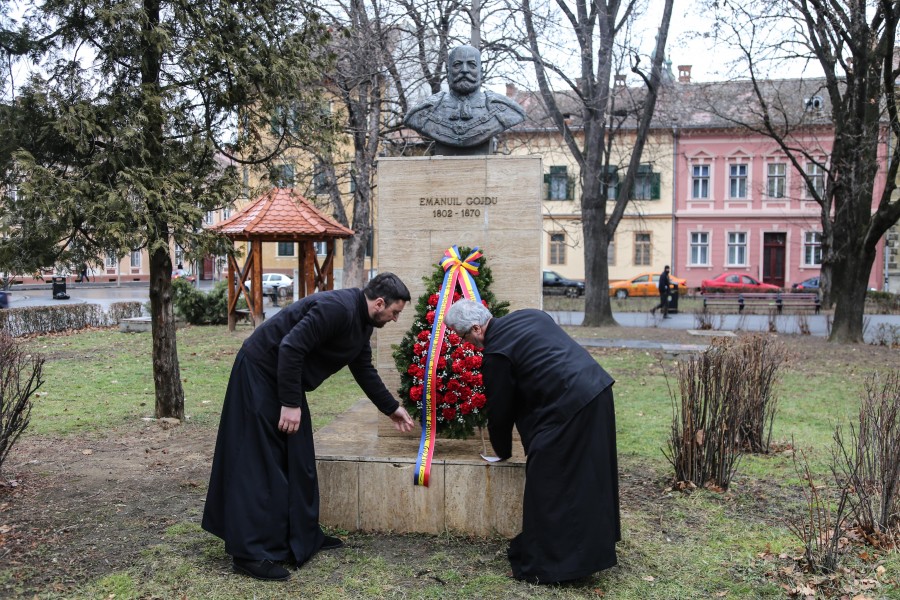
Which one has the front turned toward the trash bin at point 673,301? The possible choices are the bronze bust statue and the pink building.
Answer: the pink building

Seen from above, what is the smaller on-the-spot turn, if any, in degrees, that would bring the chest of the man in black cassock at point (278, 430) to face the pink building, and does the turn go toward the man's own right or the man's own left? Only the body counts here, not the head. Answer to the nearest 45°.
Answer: approximately 45° to the man's own left

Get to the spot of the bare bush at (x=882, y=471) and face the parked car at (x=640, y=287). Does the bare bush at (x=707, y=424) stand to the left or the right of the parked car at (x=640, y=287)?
left

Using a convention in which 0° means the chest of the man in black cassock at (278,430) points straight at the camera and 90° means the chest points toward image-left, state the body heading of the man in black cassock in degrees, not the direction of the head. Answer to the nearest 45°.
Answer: approximately 270°

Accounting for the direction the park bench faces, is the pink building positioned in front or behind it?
behind

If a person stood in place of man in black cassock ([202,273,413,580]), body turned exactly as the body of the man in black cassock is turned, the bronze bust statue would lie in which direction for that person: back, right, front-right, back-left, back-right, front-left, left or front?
front-left

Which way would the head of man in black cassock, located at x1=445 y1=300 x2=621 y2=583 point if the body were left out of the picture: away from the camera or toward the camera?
away from the camera

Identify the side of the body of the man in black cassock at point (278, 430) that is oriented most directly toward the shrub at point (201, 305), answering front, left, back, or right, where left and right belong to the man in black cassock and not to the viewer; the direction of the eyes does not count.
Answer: left

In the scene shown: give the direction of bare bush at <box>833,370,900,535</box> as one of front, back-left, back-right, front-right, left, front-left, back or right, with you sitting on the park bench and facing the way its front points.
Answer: front

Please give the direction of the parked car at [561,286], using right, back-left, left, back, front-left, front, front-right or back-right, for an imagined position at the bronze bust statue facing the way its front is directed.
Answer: back

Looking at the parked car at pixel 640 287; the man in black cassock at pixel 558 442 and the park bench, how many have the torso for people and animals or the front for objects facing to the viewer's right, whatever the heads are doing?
0

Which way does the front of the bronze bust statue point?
toward the camera

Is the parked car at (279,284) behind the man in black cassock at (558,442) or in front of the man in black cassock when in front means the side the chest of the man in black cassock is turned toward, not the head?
in front

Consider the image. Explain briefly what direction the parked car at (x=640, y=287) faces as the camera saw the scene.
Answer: facing to the left of the viewer

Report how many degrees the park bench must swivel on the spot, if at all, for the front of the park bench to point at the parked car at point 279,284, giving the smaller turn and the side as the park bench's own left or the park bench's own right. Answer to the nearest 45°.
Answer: approximately 90° to the park bench's own right

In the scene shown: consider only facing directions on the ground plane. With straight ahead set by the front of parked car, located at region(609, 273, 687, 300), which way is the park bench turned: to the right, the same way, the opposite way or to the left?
to the left

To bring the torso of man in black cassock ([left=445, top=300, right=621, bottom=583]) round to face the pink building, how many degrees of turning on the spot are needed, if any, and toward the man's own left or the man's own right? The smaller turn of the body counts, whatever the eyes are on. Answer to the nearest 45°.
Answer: approximately 45° to the man's own right
